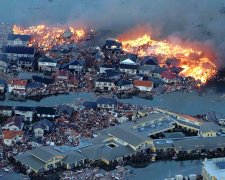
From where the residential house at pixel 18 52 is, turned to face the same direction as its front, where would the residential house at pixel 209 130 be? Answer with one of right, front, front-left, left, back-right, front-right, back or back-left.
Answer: front-left

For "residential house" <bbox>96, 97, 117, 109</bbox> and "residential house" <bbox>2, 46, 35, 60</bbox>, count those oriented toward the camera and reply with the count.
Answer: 2

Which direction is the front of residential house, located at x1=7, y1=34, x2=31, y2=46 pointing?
toward the camera

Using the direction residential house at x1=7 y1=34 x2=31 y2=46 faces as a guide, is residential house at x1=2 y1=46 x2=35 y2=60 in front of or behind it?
in front

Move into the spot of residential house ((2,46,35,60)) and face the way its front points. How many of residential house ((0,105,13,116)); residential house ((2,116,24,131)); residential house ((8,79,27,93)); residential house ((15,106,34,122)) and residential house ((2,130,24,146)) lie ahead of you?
5

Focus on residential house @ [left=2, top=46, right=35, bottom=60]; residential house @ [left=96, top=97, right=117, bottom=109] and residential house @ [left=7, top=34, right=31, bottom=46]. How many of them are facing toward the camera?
3

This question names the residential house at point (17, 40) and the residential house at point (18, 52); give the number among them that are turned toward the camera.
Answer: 2

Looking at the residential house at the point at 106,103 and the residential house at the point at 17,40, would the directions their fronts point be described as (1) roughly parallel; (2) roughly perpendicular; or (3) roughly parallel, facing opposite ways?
roughly parallel

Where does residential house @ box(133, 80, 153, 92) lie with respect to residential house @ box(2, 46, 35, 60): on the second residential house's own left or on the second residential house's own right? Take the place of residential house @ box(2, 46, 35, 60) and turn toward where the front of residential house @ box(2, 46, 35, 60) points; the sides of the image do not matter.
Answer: on the second residential house's own left

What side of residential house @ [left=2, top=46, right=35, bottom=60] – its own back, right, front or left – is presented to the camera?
front

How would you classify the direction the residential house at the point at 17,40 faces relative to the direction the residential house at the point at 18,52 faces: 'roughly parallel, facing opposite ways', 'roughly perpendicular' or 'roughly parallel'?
roughly parallel

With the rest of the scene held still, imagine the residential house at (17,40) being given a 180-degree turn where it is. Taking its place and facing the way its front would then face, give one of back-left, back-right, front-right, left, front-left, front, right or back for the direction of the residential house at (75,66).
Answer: back-right

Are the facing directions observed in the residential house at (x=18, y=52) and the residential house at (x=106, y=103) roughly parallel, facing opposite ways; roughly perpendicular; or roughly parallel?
roughly parallel

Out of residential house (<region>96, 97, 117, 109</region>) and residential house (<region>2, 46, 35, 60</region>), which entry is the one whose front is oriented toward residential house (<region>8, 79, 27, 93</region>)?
residential house (<region>2, 46, 35, 60</region>)

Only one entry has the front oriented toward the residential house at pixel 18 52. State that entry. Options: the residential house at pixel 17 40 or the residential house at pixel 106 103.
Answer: the residential house at pixel 17 40
